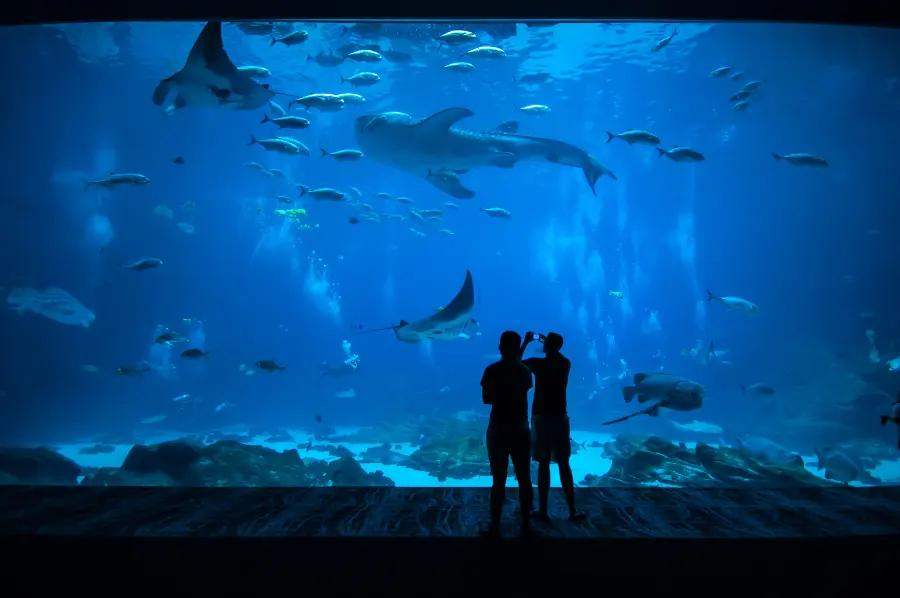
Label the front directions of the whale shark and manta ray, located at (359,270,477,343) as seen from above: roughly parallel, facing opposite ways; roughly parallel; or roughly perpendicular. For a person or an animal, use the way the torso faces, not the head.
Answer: roughly parallel, facing opposite ways

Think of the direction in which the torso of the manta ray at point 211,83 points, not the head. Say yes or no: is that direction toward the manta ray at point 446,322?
no

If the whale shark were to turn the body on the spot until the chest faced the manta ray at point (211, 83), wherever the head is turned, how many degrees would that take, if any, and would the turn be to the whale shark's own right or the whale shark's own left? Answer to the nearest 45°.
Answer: approximately 45° to the whale shark's own left

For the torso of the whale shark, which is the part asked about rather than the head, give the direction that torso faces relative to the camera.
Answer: to the viewer's left

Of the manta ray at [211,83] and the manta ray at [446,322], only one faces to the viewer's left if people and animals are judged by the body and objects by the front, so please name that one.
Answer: the manta ray at [211,83]

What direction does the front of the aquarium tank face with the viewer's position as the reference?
facing the viewer

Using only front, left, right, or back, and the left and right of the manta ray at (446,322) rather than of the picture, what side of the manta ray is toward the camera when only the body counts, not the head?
right

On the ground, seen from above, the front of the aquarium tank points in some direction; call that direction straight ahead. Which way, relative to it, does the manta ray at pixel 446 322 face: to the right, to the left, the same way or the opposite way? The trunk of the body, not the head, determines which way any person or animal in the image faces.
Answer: to the left

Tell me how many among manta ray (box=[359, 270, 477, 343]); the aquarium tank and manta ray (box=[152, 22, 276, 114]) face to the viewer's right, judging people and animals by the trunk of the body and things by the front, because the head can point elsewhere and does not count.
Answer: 1

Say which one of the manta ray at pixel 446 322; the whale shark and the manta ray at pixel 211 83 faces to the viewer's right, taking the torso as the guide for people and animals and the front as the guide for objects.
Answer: the manta ray at pixel 446 322

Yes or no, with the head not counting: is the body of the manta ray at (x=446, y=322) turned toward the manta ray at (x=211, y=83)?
no

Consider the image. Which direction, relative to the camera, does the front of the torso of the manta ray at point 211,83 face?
to the viewer's left

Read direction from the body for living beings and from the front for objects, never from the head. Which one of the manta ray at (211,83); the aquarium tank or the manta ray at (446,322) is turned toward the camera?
the aquarium tank

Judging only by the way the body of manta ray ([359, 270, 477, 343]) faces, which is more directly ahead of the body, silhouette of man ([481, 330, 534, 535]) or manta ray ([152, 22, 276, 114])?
the silhouette of man
